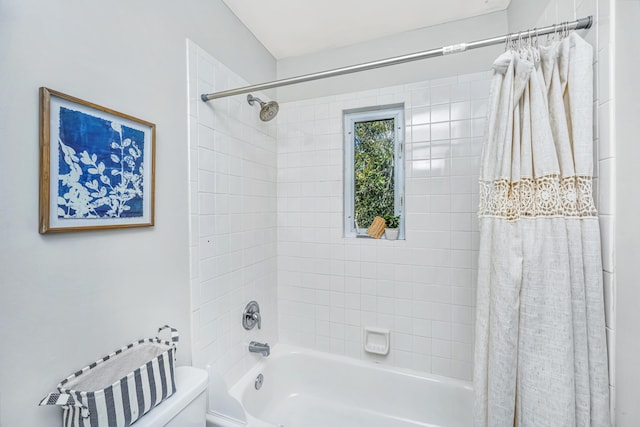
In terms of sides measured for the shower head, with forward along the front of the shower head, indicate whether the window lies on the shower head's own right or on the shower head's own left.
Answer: on the shower head's own left

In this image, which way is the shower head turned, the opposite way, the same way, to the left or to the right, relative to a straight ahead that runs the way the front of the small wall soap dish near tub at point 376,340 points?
to the left

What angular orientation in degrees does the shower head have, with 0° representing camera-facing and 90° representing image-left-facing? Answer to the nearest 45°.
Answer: approximately 315°

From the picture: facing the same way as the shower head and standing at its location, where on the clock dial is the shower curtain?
The shower curtain is roughly at 12 o'clock from the shower head.

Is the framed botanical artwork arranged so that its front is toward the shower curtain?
yes

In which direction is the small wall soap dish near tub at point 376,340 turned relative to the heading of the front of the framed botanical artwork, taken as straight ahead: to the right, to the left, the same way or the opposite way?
to the right

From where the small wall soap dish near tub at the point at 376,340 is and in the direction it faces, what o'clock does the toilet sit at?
The toilet is roughly at 1 o'clock from the small wall soap dish near tub.

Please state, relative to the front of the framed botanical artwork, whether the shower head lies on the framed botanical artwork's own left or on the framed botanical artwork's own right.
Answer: on the framed botanical artwork's own left
